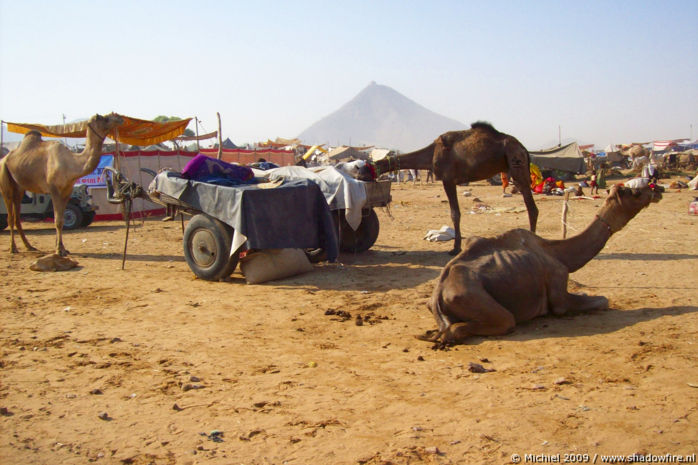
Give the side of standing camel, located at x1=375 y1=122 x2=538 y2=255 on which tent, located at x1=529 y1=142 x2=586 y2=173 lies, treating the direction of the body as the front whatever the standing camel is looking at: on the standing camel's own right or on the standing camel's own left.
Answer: on the standing camel's own right

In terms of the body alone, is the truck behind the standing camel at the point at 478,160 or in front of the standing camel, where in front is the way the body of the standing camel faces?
in front

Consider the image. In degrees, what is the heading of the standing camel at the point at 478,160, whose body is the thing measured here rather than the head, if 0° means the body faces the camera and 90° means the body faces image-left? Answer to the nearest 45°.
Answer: approximately 90°

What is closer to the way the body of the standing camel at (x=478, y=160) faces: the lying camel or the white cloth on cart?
the white cloth on cart

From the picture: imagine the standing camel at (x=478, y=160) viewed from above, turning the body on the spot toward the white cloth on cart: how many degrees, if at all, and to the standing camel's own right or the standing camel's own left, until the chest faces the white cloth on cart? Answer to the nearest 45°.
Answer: approximately 45° to the standing camel's own left

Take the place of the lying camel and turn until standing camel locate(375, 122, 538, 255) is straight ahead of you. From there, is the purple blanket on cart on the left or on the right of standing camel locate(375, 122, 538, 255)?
left

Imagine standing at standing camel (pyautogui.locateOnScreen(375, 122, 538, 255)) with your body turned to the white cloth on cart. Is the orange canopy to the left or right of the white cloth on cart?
right

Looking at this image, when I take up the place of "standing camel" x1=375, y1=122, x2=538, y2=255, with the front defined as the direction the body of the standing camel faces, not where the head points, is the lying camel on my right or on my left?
on my left
